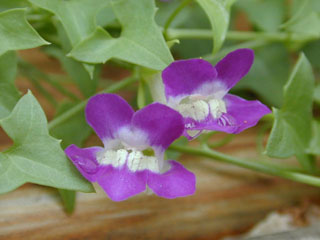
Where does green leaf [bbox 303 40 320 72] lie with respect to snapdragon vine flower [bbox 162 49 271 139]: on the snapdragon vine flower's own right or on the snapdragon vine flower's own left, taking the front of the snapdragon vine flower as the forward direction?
on the snapdragon vine flower's own left

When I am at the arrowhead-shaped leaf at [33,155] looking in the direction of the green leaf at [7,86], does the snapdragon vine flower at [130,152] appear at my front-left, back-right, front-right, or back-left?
back-right

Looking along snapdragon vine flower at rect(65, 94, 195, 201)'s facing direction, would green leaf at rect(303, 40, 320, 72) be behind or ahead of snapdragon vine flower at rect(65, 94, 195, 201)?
behind

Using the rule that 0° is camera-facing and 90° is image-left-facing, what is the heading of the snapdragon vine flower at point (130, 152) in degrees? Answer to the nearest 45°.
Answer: approximately 0°

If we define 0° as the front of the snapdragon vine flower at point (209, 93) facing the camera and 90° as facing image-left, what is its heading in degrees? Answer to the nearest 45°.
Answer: approximately 315°
